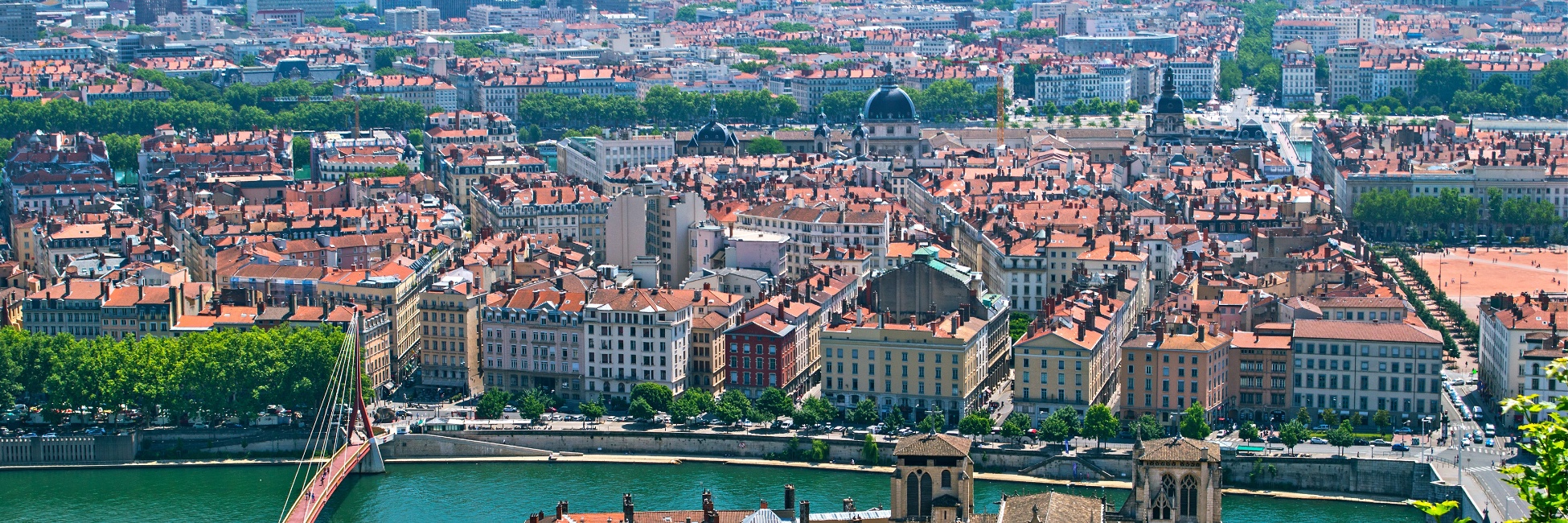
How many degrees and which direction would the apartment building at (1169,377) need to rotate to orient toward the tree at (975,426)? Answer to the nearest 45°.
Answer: approximately 90° to its right

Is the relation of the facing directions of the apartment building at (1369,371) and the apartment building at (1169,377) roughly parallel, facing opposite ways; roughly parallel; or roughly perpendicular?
roughly parallel

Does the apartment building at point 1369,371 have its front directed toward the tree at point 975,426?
no

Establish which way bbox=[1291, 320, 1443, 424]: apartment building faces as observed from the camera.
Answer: facing the viewer

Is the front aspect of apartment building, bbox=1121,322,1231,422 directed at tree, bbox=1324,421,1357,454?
no

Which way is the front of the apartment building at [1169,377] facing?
toward the camera

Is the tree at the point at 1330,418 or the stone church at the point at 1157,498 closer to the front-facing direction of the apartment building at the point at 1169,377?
the stone church

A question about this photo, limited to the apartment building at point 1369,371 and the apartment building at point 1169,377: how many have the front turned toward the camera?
2

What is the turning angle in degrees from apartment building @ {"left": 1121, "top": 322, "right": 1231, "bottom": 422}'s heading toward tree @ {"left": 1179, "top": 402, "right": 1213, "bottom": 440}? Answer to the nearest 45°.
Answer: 0° — it already faces it

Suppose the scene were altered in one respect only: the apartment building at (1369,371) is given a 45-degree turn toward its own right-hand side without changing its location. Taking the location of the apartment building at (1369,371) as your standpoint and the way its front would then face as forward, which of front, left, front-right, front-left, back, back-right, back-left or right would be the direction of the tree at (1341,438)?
front-left

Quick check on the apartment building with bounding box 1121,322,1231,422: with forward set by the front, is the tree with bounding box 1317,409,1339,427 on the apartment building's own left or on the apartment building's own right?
on the apartment building's own left

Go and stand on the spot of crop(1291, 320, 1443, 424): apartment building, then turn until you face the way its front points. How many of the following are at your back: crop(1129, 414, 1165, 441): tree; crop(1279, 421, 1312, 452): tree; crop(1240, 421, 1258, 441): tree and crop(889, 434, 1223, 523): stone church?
0
